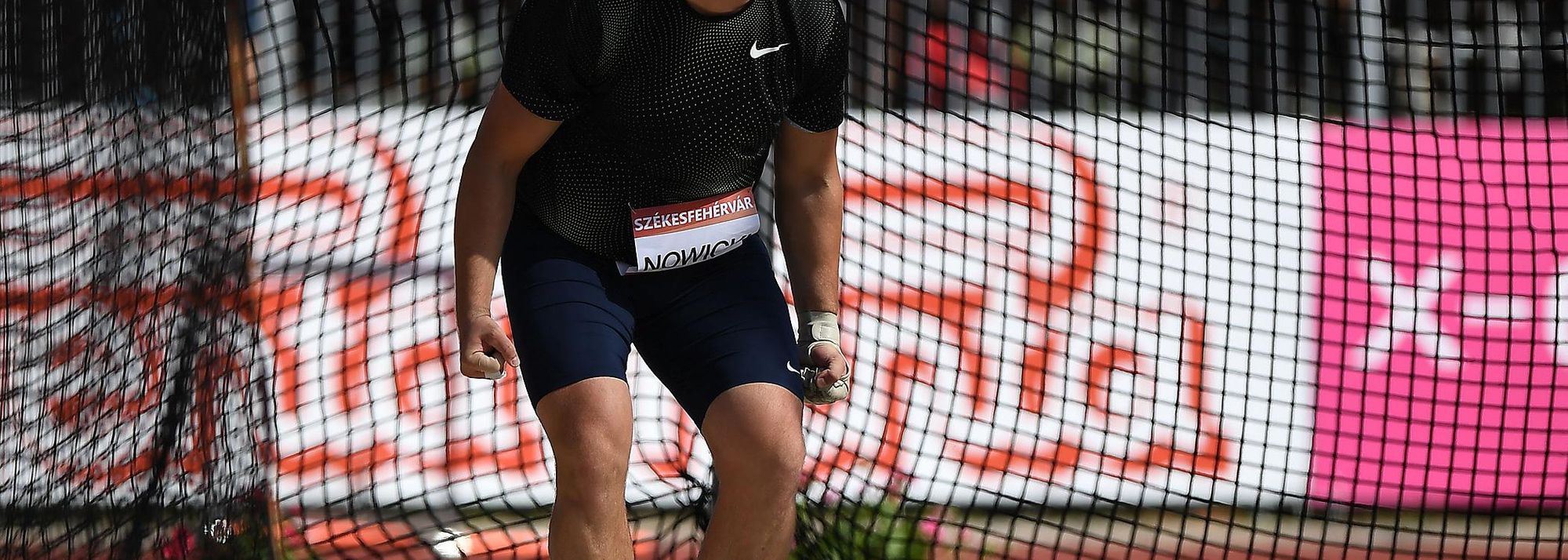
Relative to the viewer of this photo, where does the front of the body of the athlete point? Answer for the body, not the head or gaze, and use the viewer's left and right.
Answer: facing the viewer and to the right of the viewer

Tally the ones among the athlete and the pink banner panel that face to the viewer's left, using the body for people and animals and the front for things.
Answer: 0

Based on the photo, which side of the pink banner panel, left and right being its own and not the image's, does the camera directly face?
front

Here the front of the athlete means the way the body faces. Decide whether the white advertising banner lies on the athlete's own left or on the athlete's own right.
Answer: on the athlete's own left

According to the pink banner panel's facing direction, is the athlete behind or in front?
in front
